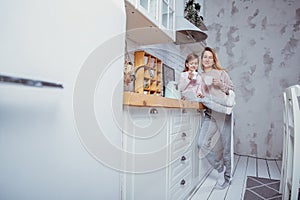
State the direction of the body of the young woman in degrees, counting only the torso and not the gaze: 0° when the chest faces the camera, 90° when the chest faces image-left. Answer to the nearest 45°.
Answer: approximately 45°

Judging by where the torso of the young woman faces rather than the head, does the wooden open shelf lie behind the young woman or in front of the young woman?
in front

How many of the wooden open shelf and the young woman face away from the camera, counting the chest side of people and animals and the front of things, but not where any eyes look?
0

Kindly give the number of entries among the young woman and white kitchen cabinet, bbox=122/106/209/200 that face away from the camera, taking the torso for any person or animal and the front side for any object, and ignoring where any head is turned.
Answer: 0

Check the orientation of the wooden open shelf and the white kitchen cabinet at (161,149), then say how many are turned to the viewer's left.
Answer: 0

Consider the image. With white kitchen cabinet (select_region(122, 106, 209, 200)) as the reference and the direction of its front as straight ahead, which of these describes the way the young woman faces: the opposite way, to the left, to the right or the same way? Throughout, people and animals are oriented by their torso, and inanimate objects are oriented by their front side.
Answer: to the right

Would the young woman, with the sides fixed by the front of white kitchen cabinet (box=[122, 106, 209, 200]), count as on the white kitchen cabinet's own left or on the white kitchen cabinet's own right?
on the white kitchen cabinet's own left

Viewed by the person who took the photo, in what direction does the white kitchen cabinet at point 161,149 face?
facing the viewer and to the right of the viewer
